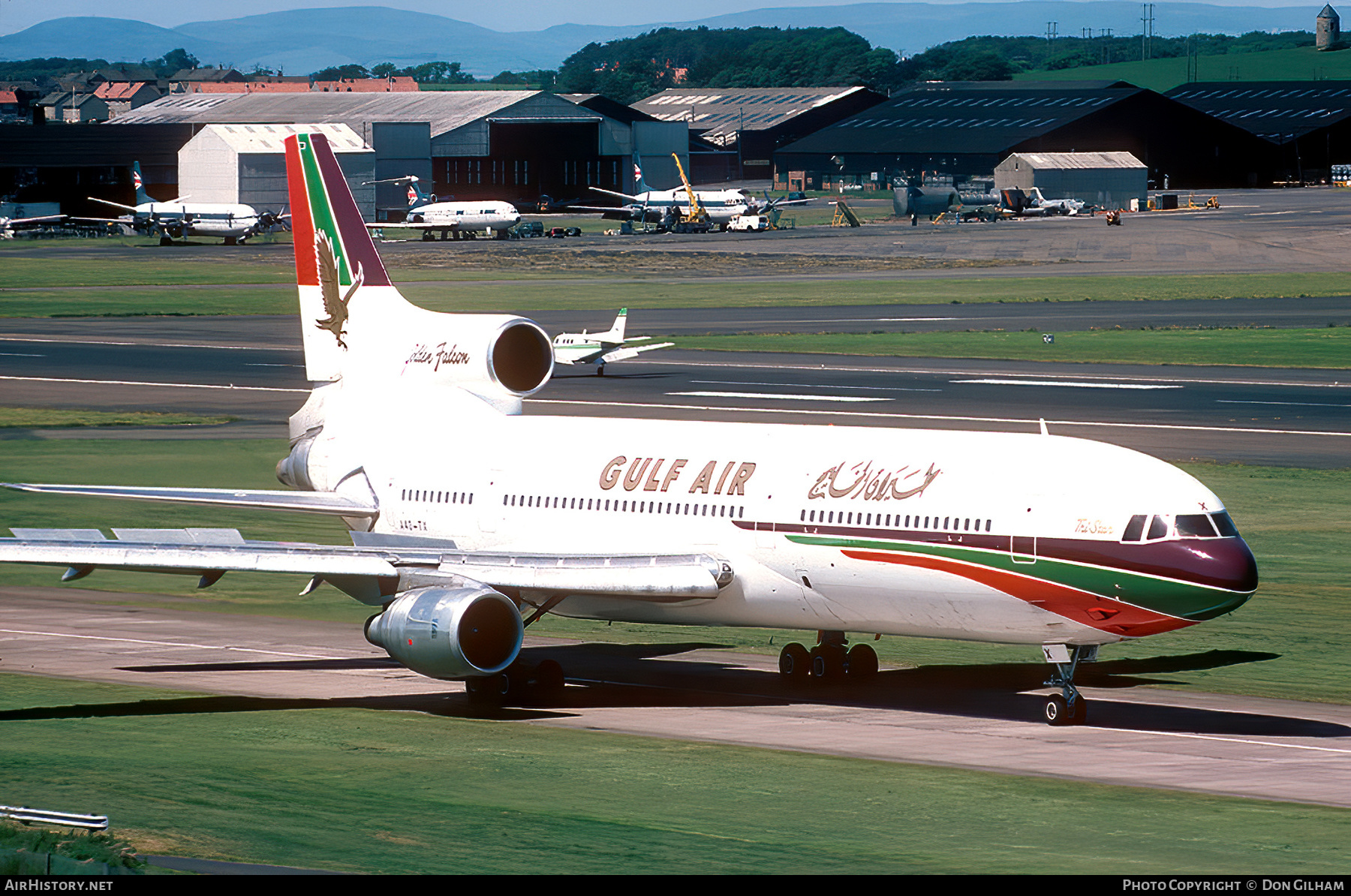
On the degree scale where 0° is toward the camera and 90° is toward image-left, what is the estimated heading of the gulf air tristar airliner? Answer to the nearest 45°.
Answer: approximately 315°
